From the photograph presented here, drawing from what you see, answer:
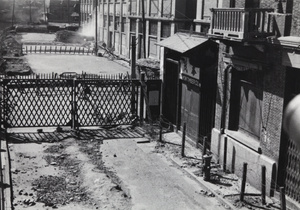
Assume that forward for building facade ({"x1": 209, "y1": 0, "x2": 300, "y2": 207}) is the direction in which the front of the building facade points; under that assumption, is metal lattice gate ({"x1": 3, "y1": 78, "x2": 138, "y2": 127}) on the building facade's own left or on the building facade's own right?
on the building facade's own right

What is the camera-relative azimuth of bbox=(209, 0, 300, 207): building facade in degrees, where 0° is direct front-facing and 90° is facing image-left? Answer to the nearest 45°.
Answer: approximately 45°
